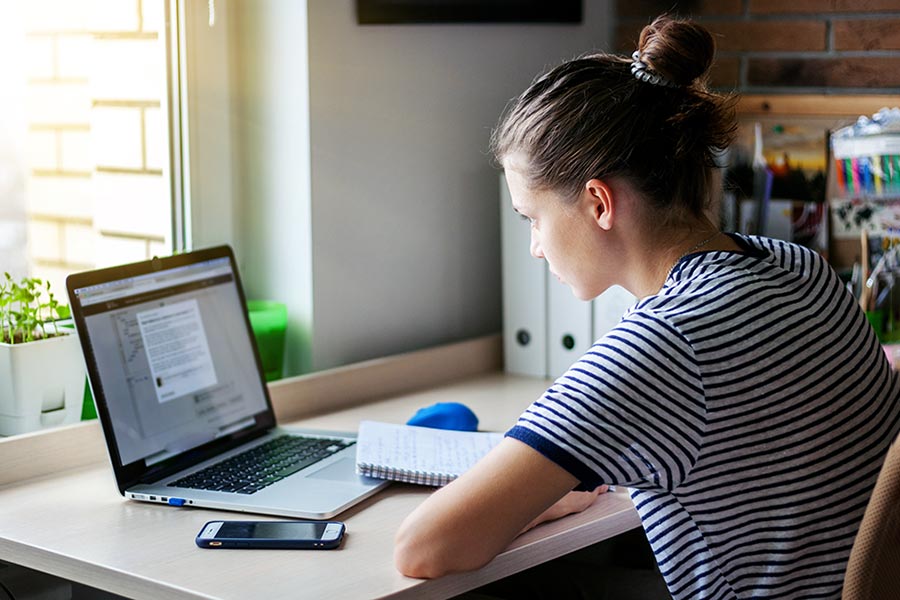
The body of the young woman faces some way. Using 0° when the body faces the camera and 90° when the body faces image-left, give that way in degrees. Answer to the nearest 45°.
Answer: approximately 135°

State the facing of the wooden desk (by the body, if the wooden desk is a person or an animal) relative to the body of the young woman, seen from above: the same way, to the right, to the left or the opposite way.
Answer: the opposite way

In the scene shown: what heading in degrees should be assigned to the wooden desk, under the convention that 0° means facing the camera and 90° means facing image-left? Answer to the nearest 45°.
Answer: approximately 315°
